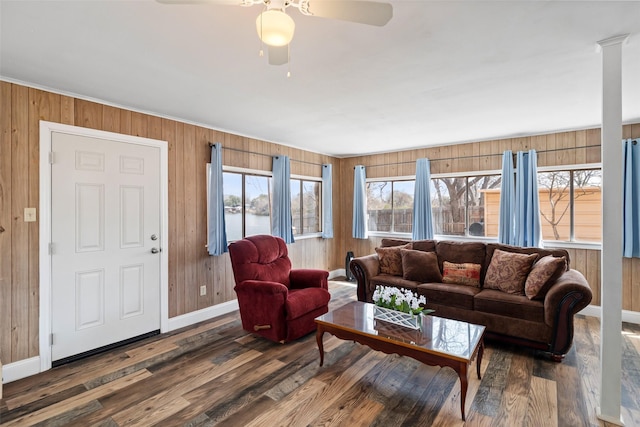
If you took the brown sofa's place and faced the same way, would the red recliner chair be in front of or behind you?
in front

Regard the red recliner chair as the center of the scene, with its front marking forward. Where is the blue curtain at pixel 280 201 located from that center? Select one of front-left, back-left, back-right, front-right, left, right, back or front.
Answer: back-left

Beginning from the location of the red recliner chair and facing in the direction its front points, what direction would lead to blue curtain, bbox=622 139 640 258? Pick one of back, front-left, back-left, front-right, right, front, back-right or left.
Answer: front-left

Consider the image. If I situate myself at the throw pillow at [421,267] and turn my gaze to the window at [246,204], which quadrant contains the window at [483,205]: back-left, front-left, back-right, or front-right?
back-right

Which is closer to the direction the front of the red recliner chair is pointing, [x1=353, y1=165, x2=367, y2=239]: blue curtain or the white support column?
the white support column

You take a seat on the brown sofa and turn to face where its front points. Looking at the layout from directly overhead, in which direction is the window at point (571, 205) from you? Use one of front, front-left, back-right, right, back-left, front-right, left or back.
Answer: back

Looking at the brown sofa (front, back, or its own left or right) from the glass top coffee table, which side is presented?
front

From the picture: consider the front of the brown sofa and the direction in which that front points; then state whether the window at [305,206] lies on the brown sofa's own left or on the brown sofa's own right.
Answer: on the brown sofa's own right

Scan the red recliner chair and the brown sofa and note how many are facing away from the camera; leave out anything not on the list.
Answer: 0

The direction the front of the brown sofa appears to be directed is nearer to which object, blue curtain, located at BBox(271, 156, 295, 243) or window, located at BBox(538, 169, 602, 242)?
the blue curtain

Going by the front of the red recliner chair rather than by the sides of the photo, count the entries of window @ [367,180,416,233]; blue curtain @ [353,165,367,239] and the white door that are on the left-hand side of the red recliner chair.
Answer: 2

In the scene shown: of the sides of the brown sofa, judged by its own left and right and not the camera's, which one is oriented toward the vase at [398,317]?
front

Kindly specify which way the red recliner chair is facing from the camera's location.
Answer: facing the viewer and to the right of the viewer

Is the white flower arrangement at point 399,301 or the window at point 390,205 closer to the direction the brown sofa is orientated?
the white flower arrangement

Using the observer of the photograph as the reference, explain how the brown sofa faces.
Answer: facing the viewer and to the left of the viewer

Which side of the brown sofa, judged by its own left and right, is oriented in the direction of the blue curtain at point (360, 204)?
right
